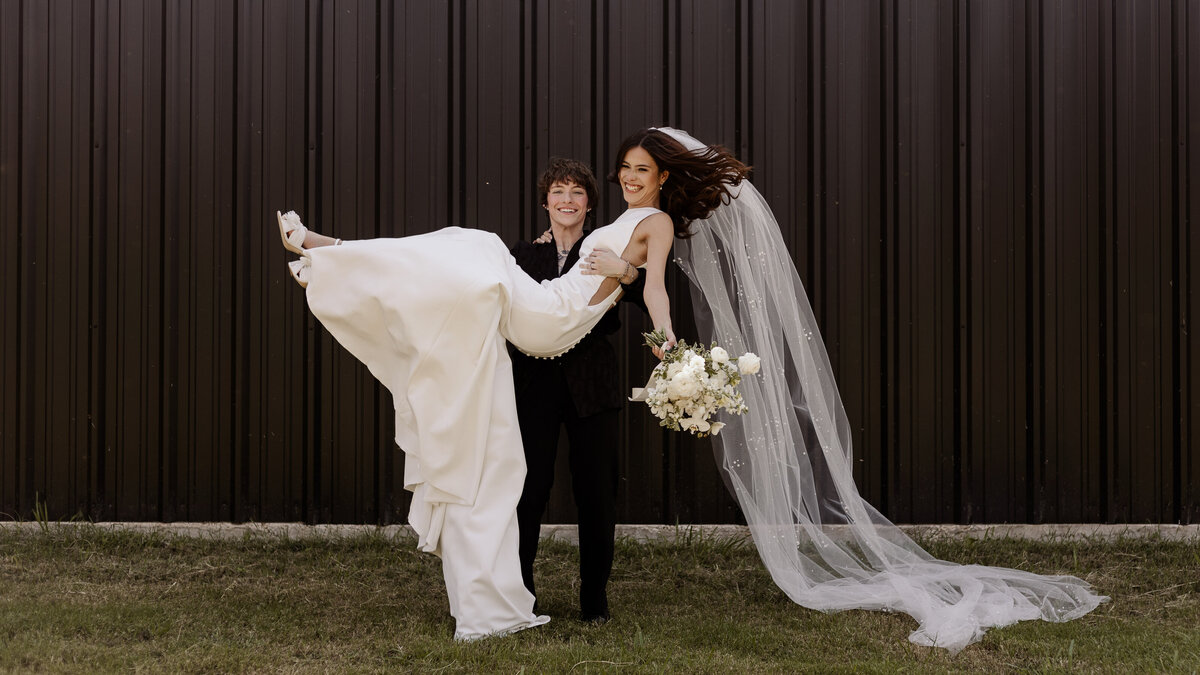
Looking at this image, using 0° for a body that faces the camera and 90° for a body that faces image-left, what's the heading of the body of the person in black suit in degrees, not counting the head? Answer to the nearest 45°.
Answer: approximately 0°
